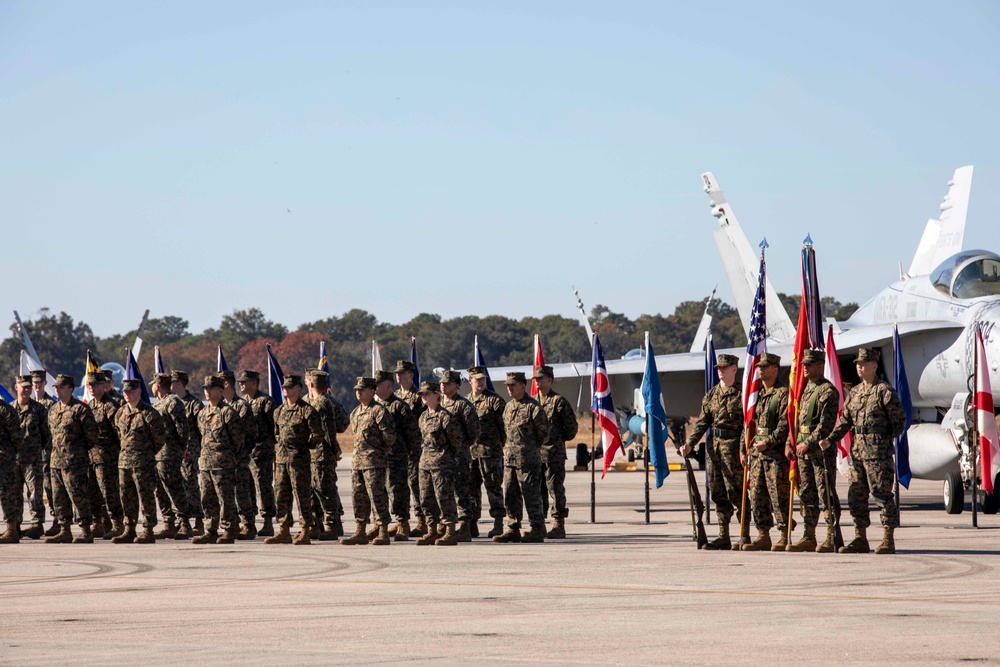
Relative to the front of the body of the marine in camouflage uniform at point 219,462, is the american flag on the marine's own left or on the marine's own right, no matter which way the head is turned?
on the marine's own left

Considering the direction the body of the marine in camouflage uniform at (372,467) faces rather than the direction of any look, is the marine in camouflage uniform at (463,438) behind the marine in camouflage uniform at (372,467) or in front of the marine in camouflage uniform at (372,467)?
behind

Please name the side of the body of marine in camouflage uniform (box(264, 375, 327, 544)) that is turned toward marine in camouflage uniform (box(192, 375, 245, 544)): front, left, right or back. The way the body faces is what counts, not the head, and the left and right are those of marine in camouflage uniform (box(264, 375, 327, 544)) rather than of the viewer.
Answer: right

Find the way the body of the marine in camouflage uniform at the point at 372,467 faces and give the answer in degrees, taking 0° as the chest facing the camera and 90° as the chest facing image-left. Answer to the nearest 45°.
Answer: approximately 45°

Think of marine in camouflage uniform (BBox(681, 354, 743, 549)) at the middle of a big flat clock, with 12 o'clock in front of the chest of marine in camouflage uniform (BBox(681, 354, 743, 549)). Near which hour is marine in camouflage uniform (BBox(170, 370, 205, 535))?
marine in camouflage uniform (BBox(170, 370, 205, 535)) is roughly at 2 o'clock from marine in camouflage uniform (BBox(681, 354, 743, 549)).

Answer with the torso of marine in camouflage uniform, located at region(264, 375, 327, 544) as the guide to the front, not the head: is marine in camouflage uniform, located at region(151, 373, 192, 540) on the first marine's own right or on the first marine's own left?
on the first marine's own right

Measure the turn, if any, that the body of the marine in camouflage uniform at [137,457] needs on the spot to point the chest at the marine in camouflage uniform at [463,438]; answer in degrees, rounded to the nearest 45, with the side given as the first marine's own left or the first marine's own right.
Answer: approximately 135° to the first marine's own left
